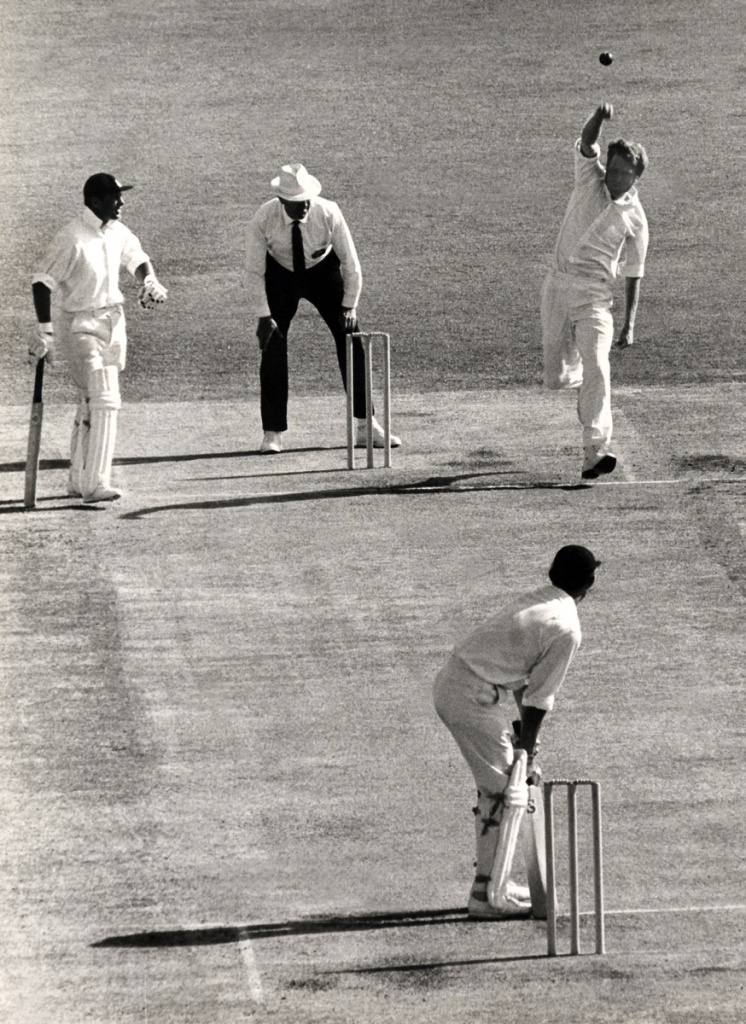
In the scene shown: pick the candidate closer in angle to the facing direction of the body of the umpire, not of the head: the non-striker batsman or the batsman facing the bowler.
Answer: the batsman facing the bowler

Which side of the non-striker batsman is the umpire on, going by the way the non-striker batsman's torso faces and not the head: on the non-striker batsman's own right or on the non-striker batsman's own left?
on the non-striker batsman's own left

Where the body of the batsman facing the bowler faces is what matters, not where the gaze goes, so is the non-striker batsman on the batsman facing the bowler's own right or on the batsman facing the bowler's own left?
on the batsman facing the bowler's own left

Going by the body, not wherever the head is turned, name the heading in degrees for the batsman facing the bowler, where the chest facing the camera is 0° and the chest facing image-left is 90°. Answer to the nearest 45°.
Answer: approximately 270°

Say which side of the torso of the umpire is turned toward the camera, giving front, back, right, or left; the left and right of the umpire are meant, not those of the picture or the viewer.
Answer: front

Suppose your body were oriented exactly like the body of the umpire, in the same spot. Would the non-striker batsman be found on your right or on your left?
on your right

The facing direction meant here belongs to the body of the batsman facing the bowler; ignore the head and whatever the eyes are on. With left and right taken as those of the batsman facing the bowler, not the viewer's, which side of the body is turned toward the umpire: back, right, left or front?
left

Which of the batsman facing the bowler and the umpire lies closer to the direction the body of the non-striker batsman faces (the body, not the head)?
the batsman facing the bowler
